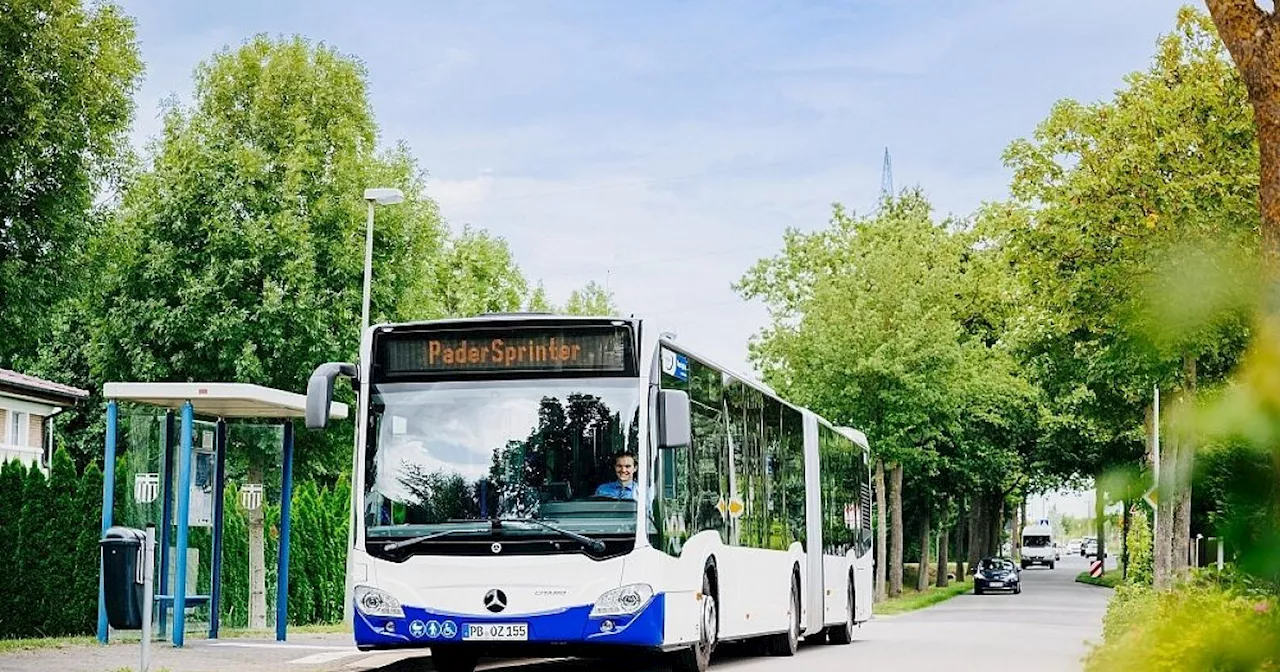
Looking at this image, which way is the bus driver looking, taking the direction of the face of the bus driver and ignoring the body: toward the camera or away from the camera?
toward the camera

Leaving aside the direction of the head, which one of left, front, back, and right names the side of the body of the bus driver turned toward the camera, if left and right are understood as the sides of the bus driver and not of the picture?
front

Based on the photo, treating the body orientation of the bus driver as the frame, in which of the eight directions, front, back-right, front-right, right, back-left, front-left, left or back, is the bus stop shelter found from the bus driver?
back-right

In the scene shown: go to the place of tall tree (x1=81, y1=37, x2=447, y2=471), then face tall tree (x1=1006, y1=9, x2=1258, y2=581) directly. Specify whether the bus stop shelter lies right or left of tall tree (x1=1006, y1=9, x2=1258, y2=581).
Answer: right

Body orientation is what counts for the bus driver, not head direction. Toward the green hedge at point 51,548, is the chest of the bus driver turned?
no

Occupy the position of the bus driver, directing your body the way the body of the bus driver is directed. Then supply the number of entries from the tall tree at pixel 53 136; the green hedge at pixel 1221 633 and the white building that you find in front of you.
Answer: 1

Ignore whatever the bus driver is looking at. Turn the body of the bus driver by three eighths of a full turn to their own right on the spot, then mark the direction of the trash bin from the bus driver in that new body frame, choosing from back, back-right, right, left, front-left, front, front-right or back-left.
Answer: front-left

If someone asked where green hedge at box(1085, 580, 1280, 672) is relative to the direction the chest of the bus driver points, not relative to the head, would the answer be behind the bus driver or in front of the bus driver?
in front

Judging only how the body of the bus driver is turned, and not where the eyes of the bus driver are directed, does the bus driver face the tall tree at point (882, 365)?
no

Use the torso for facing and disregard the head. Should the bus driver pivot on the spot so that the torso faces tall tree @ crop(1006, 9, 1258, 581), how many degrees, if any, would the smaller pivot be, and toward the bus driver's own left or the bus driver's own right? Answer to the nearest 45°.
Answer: approximately 135° to the bus driver's own left

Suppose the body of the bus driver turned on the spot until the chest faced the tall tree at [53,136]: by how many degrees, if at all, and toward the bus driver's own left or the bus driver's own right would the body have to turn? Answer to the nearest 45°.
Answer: approximately 135° to the bus driver's own right

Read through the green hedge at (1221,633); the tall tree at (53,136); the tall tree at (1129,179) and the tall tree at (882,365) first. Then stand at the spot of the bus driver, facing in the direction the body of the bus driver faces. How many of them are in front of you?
1

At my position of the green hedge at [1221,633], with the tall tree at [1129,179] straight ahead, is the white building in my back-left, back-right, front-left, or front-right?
front-left

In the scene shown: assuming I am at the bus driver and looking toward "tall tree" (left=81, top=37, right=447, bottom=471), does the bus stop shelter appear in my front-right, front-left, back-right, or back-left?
front-left
